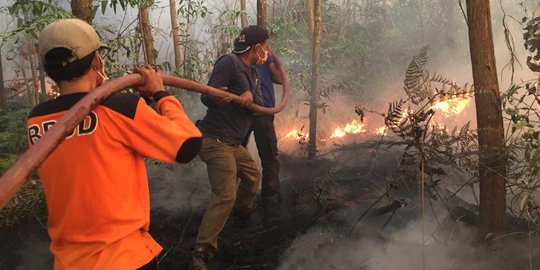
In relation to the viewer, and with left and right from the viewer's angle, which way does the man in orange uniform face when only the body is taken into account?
facing away from the viewer and to the right of the viewer
